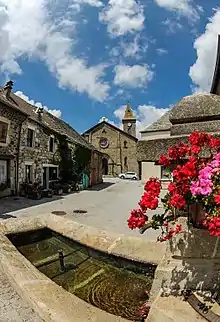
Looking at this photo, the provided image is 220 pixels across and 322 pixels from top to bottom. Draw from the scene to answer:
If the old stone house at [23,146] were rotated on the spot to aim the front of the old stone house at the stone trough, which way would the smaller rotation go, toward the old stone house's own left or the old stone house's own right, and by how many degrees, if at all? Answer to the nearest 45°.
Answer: approximately 45° to the old stone house's own right

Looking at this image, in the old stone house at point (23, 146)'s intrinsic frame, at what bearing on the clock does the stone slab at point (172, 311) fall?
The stone slab is roughly at 1 o'clock from the old stone house.

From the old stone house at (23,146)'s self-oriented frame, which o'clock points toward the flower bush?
The flower bush is roughly at 1 o'clock from the old stone house.

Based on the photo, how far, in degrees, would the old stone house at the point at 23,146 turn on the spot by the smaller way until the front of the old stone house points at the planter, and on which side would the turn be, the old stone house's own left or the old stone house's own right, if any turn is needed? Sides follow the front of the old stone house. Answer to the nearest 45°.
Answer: approximately 45° to the old stone house's own right

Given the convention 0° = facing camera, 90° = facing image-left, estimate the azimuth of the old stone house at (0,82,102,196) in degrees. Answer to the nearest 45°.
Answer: approximately 315°

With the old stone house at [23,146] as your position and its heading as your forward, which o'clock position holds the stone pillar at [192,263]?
The stone pillar is roughly at 1 o'clock from the old stone house.
